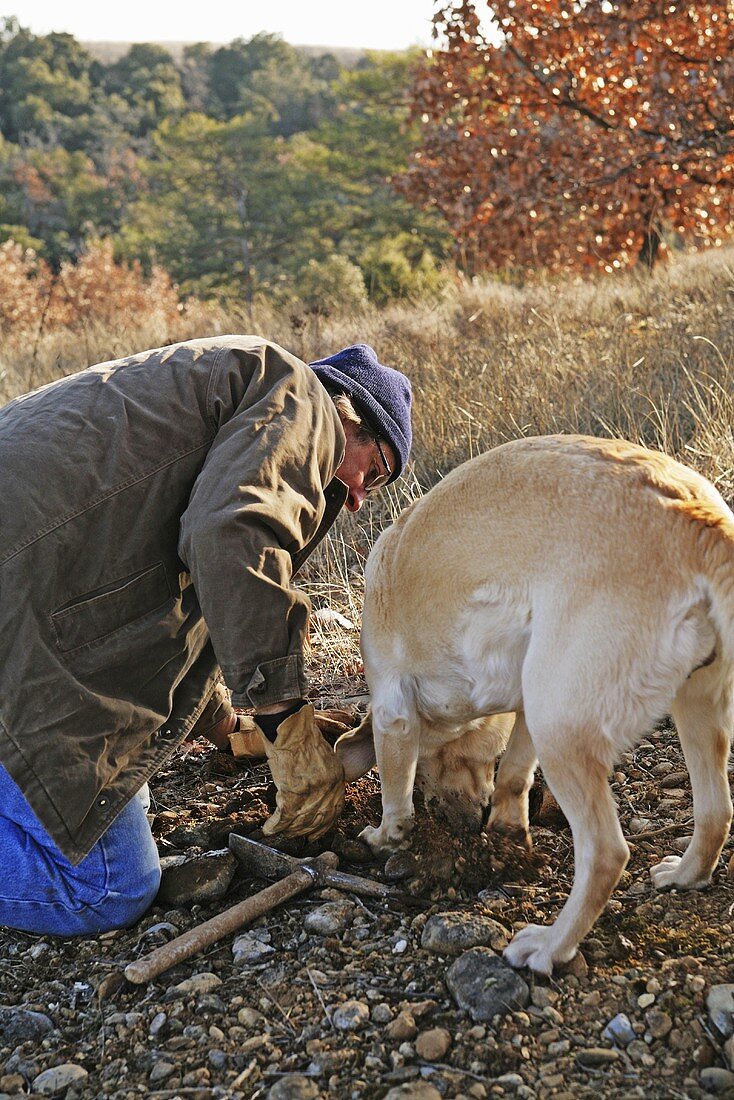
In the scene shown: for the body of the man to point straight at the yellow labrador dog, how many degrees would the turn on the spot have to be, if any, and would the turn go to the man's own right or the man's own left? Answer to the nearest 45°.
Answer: approximately 45° to the man's own right

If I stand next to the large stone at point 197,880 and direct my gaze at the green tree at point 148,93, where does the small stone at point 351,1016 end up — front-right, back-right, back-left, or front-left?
back-right

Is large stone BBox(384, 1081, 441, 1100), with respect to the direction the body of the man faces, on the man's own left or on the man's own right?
on the man's own right

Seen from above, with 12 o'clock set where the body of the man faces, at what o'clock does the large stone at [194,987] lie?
The large stone is roughly at 3 o'clock from the man.

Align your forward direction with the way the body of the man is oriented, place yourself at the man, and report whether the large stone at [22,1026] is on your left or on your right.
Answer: on your right

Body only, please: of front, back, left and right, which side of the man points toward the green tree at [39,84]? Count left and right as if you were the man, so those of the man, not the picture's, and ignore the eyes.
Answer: left

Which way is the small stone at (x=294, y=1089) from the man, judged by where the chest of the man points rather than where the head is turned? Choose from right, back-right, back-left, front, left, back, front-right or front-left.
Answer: right

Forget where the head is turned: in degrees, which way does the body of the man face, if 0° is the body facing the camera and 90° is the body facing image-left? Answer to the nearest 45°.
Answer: approximately 270°

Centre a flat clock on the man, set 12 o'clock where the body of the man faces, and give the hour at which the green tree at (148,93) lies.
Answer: The green tree is roughly at 9 o'clock from the man.

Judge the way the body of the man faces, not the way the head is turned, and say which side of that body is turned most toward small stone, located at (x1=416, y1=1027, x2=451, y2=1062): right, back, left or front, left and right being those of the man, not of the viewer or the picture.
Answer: right

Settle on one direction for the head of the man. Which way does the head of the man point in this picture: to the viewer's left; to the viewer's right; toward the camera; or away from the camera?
to the viewer's right
